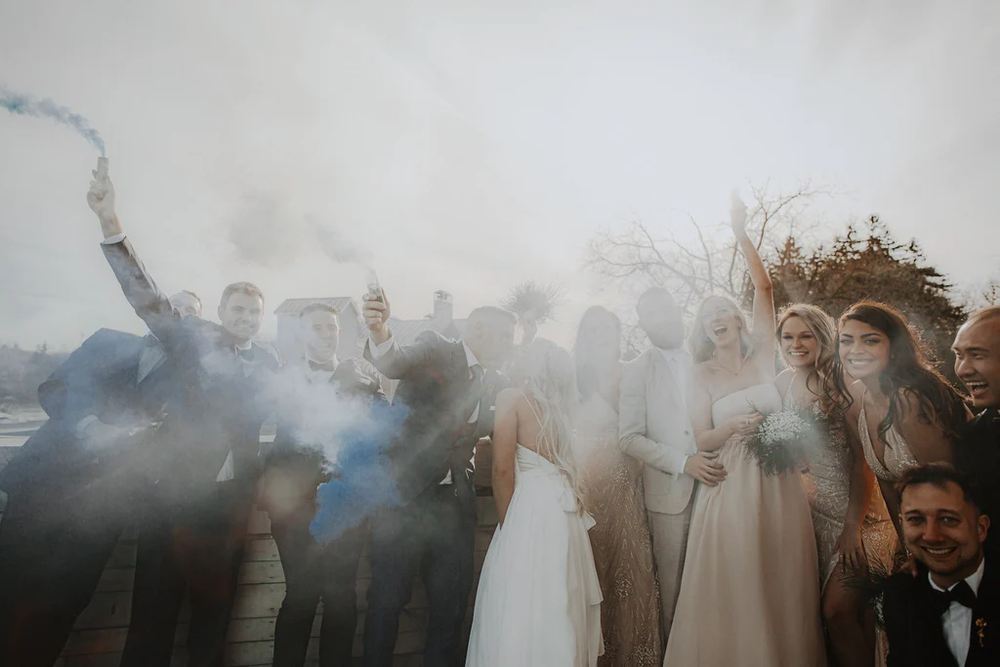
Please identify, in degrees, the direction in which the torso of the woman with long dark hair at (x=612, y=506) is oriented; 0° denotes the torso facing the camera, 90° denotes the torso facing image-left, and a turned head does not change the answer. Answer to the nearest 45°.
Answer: approximately 0°

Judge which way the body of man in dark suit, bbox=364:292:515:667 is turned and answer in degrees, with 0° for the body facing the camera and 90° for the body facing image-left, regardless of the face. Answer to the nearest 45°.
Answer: approximately 315°

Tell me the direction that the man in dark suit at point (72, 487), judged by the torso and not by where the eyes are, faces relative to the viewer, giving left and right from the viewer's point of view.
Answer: facing the viewer and to the right of the viewer

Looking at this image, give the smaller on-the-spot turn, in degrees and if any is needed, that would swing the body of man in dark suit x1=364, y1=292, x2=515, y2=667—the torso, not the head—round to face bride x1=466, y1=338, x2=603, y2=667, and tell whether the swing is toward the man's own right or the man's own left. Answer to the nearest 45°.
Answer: approximately 45° to the man's own left

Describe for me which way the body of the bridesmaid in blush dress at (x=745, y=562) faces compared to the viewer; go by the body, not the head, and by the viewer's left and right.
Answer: facing the viewer

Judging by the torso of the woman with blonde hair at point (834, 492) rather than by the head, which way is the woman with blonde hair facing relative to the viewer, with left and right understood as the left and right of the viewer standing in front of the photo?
facing the viewer and to the left of the viewer

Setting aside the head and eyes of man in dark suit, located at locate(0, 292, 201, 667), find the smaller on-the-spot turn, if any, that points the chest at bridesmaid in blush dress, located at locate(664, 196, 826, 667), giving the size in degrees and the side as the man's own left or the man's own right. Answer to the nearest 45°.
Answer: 0° — they already face them

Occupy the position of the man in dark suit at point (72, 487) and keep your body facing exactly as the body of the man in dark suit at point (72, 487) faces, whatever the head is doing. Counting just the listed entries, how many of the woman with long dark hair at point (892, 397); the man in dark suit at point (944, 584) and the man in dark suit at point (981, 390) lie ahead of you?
3

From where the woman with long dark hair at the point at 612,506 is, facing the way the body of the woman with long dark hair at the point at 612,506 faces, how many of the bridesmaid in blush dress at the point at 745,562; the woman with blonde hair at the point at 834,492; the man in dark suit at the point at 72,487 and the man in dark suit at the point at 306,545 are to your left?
2

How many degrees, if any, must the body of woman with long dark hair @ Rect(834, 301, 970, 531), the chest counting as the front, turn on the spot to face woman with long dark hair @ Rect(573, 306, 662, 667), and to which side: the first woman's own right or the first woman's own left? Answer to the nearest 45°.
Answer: approximately 45° to the first woman's own right

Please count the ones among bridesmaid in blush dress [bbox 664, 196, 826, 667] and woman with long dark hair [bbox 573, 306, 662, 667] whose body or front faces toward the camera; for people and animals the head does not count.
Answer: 2

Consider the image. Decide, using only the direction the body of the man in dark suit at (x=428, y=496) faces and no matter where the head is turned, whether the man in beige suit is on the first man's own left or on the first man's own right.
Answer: on the first man's own left
